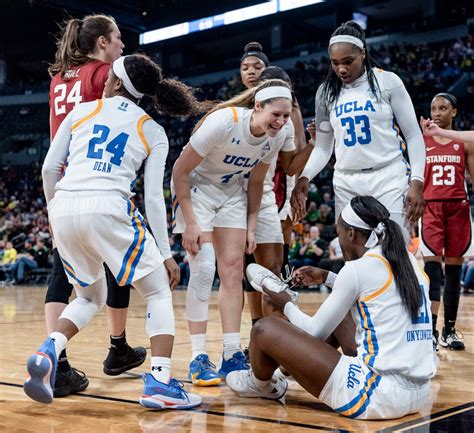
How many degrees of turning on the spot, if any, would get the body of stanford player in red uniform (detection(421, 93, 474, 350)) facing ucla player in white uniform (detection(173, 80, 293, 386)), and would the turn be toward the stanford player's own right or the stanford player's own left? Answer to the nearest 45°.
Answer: approximately 45° to the stanford player's own right

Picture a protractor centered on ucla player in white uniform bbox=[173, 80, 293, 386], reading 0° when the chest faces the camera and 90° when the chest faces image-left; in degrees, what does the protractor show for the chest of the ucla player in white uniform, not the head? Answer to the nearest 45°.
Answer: approximately 315°

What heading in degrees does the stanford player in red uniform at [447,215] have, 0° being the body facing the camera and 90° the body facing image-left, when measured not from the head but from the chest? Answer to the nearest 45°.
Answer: approximately 0°

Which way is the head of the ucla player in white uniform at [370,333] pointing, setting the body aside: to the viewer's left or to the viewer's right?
to the viewer's left

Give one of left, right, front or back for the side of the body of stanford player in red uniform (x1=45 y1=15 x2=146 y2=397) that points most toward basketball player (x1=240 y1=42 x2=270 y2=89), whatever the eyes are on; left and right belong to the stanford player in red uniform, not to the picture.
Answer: front

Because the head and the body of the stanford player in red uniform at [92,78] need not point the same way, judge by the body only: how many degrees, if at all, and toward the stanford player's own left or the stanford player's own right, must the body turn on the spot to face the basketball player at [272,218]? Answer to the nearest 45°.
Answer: approximately 45° to the stanford player's own right

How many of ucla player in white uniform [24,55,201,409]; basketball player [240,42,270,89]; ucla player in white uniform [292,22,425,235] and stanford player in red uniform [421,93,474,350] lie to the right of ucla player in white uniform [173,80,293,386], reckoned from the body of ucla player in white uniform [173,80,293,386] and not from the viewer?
1
